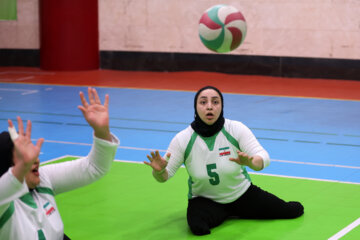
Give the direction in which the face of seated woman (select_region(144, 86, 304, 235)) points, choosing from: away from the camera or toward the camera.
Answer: toward the camera

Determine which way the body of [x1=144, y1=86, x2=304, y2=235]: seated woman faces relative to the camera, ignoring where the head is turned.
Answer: toward the camera

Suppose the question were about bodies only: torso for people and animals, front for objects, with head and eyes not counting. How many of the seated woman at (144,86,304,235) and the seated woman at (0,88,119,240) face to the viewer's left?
0
